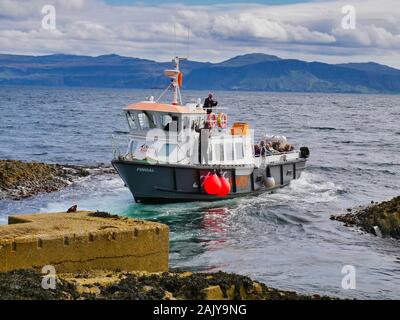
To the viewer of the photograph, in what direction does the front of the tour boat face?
facing the viewer and to the left of the viewer

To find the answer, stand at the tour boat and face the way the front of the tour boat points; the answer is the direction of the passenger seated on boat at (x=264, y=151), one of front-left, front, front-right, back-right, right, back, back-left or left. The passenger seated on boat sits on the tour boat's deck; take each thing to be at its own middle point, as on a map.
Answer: back

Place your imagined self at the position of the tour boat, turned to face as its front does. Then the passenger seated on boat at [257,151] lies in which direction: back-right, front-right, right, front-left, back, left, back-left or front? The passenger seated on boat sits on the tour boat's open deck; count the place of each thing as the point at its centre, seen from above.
back
